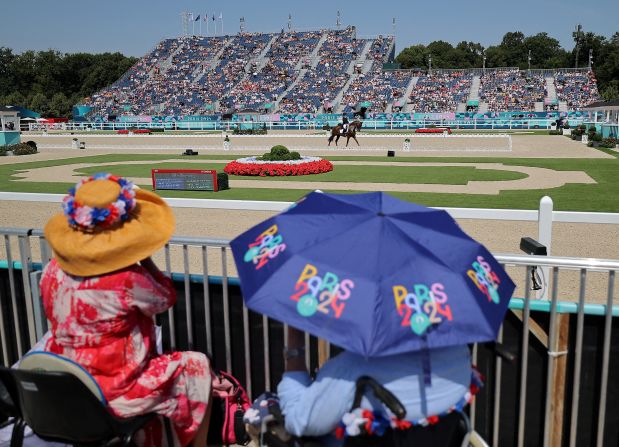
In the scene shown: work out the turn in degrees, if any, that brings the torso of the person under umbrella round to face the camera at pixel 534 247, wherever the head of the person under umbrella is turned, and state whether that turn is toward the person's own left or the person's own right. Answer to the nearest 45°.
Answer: approximately 45° to the person's own right

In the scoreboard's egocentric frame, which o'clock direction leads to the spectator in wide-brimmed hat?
The spectator in wide-brimmed hat is roughly at 12 o'clock from the scoreboard.

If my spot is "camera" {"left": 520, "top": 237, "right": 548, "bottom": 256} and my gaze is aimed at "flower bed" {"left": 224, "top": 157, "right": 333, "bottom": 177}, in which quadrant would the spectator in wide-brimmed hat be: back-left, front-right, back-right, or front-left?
back-left

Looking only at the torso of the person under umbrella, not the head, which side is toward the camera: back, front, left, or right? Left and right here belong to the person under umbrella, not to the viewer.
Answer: back

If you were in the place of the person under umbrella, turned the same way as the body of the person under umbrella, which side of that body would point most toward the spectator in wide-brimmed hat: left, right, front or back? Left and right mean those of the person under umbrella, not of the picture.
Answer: left

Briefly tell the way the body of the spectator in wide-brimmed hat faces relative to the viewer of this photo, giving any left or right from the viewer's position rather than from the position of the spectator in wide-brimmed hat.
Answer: facing away from the viewer and to the right of the viewer

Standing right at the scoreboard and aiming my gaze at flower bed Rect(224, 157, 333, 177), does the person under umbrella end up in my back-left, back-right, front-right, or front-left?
back-right

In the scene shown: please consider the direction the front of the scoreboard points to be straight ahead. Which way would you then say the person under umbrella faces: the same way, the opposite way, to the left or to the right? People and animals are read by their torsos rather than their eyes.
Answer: the opposite way

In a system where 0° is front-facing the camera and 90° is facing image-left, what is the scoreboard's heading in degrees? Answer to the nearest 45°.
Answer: approximately 0°

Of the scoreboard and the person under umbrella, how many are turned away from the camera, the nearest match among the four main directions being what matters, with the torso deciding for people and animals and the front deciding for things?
1
